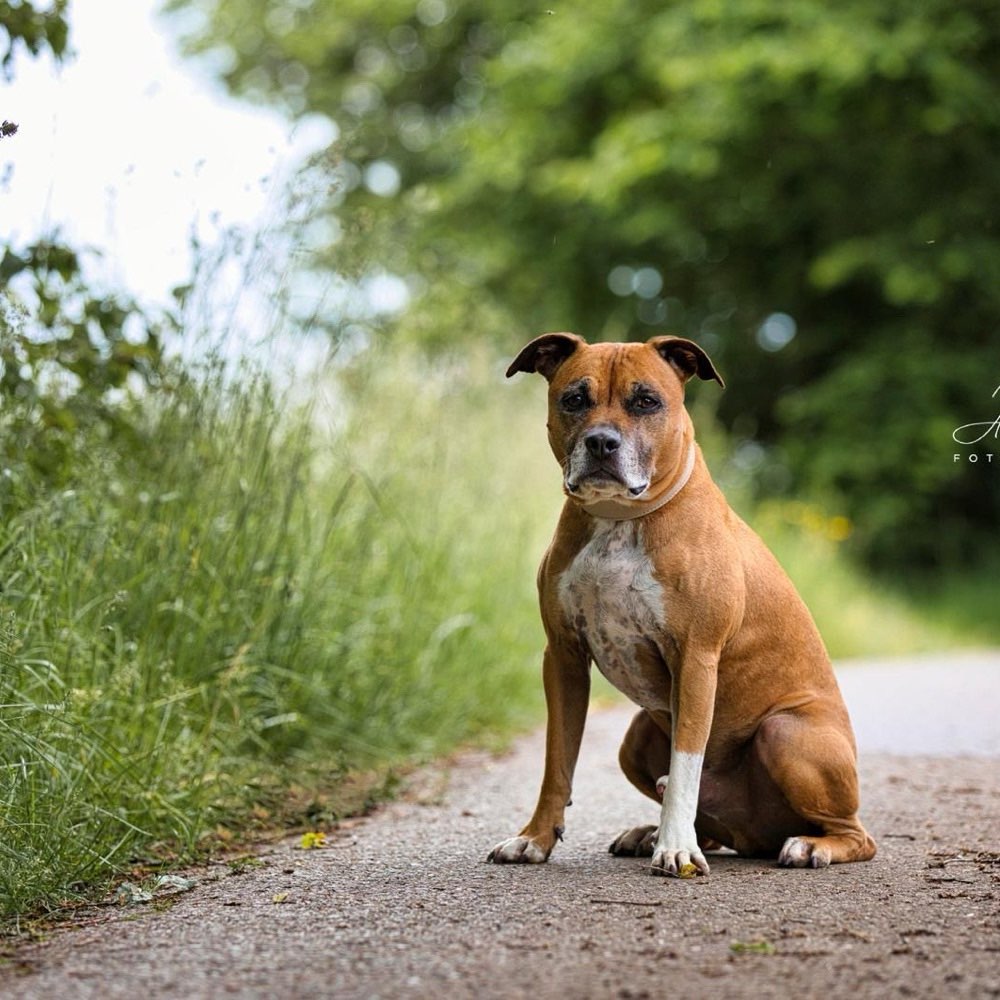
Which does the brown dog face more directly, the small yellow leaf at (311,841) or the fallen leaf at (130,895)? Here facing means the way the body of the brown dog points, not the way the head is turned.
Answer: the fallen leaf

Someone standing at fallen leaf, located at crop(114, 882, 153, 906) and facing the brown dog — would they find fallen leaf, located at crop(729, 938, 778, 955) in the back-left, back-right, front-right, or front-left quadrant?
front-right

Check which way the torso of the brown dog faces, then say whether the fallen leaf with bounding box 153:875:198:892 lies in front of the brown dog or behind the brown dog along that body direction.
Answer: in front

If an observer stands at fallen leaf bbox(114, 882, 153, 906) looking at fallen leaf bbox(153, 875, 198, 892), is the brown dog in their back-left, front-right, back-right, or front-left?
front-right

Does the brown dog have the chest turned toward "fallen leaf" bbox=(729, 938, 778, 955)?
no

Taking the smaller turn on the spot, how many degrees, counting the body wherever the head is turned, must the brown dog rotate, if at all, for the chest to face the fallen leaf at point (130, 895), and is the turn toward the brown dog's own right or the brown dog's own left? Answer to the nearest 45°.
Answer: approximately 45° to the brown dog's own right

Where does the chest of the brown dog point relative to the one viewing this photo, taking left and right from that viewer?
facing the viewer and to the left of the viewer

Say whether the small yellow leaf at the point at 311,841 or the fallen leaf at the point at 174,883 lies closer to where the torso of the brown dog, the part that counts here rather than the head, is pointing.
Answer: the fallen leaf
